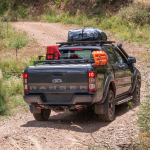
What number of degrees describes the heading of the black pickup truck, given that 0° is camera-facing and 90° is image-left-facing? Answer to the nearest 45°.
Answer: approximately 225°
